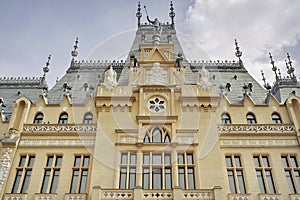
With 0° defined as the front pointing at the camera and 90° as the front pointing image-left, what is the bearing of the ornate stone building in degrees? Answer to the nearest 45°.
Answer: approximately 0°
